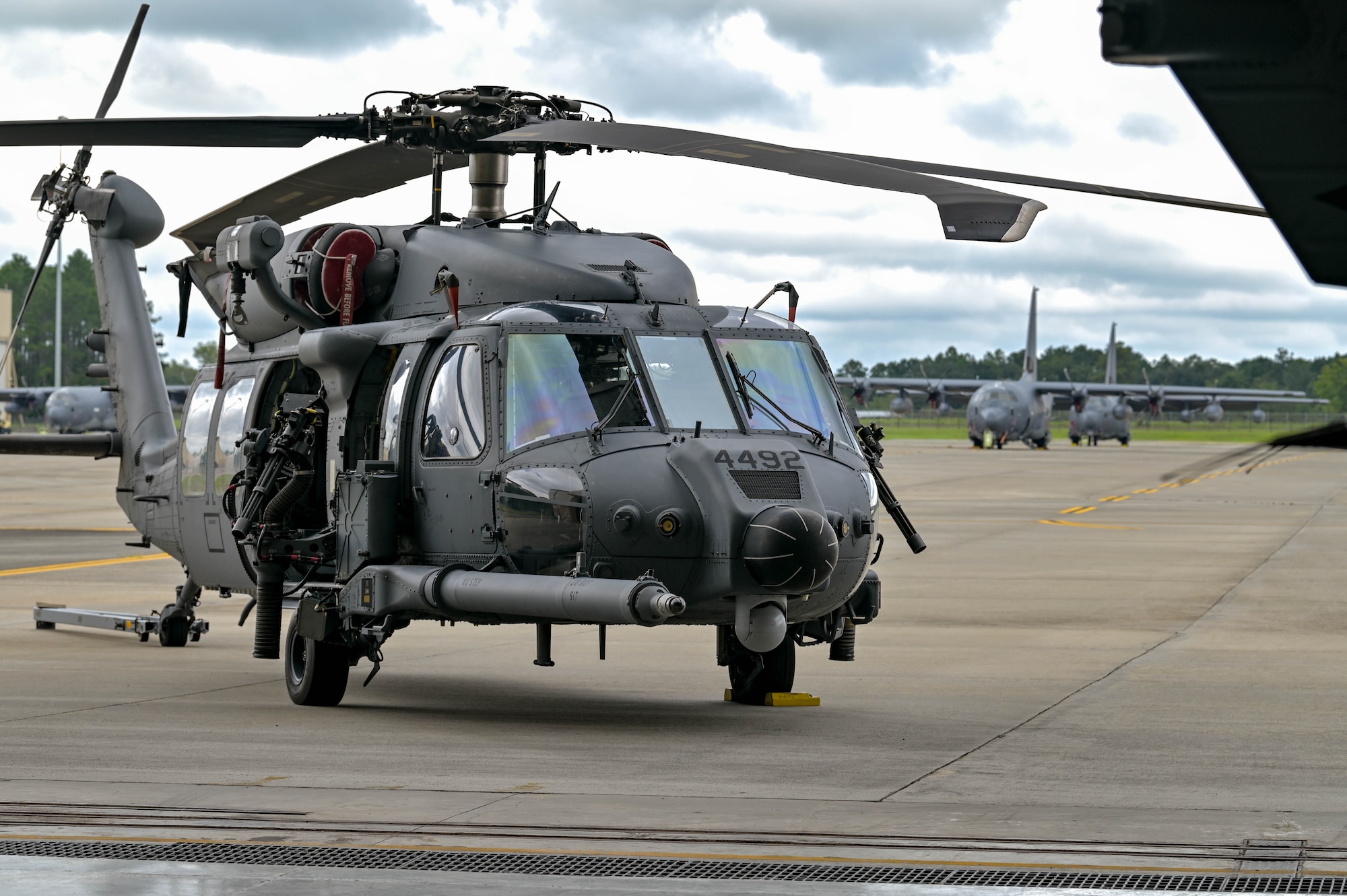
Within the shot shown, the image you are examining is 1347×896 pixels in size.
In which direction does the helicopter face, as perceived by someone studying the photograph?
facing the viewer and to the right of the viewer

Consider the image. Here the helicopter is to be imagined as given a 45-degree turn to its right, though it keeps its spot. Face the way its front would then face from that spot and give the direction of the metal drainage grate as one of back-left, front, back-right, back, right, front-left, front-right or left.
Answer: front
